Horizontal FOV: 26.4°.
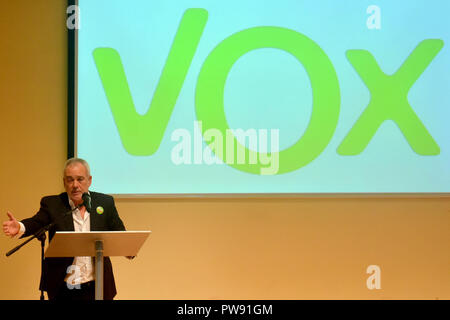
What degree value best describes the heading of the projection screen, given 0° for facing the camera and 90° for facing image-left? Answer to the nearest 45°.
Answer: approximately 0°

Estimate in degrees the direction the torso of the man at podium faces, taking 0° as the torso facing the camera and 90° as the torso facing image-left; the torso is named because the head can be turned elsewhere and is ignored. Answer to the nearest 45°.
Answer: approximately 0°
